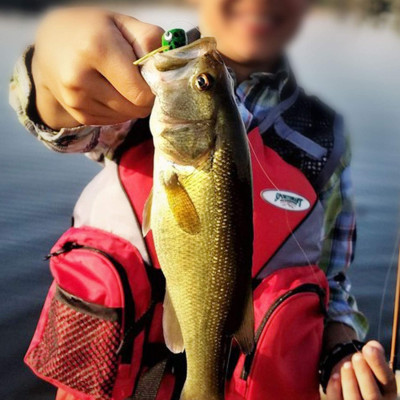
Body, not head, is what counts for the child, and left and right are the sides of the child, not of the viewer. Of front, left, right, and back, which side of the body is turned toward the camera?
front

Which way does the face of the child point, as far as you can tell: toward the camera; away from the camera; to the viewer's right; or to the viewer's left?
toward the camera
